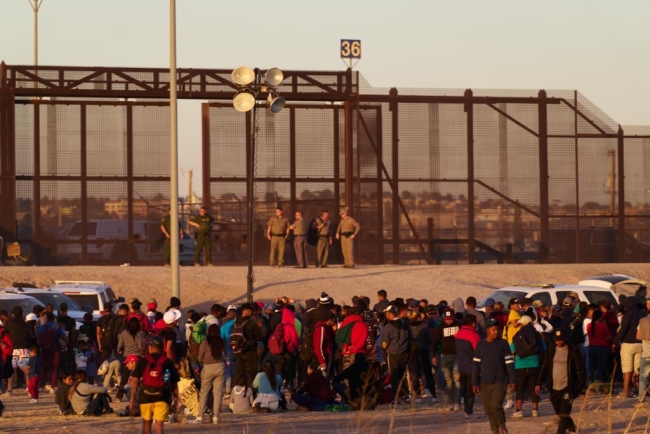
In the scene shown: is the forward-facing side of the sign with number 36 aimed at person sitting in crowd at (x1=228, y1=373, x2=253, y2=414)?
yes

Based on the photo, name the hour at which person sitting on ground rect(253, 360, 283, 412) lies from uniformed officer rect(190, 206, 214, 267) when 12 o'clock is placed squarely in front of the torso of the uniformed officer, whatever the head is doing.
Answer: The person sitting on ground is roughly at 12 o'clock from the uniformed officer.

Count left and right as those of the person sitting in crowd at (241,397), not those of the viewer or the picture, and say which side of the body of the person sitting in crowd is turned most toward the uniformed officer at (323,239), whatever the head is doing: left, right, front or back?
front

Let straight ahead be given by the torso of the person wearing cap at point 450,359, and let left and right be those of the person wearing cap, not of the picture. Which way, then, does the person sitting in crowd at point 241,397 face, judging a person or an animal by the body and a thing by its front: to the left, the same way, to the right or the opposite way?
the opposite way

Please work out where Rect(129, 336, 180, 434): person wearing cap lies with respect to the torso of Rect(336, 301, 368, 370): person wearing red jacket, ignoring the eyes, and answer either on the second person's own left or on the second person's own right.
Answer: on the second person's own left

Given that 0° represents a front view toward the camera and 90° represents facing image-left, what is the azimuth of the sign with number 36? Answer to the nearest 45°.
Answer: approximately 0°
